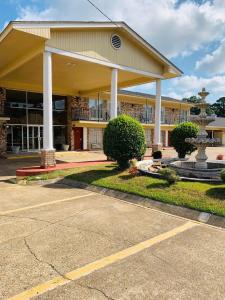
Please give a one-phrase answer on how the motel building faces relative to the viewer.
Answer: facing the viewer and to the right of the viewer

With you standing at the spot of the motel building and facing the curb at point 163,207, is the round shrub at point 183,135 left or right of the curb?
left

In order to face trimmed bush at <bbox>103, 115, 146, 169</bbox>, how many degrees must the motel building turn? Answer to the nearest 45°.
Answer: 0° — it already faces it

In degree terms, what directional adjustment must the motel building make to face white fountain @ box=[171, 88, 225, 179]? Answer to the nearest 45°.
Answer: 0° — it already faces it

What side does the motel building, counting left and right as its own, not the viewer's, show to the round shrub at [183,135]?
front

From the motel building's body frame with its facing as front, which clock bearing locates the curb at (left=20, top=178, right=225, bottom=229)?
The curb is roughly at 1 o'clock from the motel building.

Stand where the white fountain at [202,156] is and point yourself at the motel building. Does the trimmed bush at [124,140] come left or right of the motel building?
left
